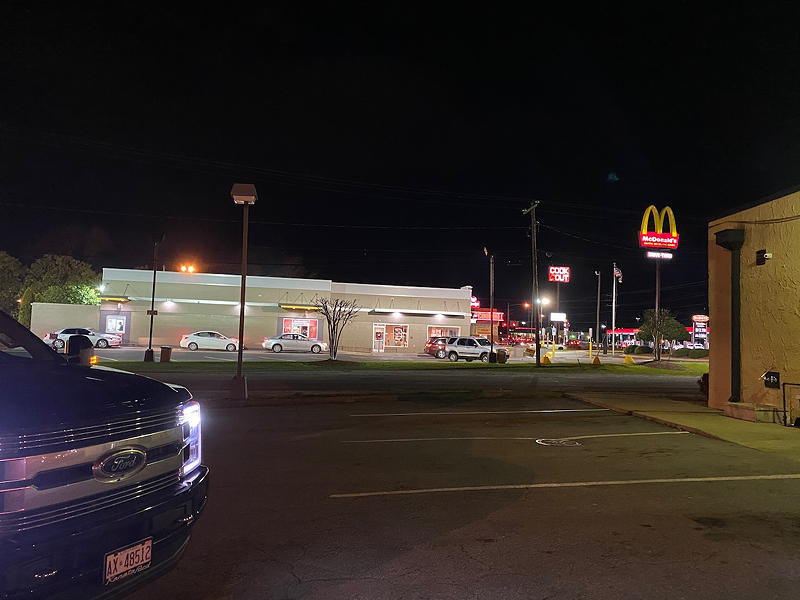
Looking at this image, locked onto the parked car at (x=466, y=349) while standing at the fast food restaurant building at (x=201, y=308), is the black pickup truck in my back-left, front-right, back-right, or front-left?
front-right

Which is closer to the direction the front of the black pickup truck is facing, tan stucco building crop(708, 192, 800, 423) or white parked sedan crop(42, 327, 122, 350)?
the tan stucco building

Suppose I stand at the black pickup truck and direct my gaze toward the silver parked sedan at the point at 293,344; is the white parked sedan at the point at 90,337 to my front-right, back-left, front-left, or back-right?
front-left

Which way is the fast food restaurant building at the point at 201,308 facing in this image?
toward the camera

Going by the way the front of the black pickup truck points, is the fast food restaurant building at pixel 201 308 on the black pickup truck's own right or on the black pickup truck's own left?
on the black pickup truck's own left

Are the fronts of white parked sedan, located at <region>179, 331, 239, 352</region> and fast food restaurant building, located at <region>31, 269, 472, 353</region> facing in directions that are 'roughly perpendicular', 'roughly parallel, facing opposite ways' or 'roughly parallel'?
roughly perpendicular

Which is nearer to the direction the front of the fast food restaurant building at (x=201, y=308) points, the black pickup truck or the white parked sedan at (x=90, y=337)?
the black pickup truck
